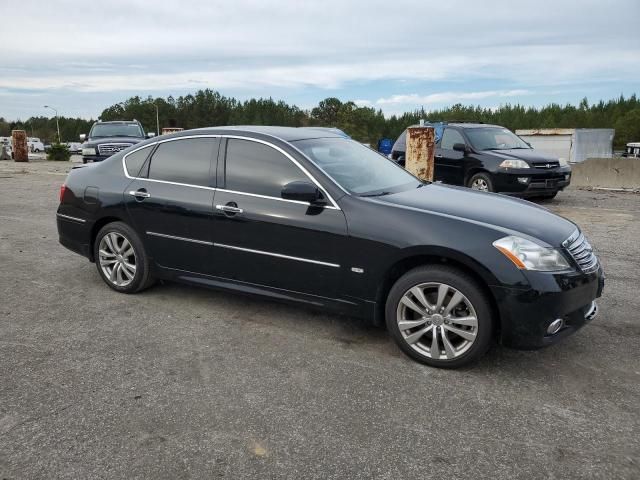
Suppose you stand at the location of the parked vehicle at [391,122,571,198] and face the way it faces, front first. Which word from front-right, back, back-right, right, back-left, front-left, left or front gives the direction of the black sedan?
front-right

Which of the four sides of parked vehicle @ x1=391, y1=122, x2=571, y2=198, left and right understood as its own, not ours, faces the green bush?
back

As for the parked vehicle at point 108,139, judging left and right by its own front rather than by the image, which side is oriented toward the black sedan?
front

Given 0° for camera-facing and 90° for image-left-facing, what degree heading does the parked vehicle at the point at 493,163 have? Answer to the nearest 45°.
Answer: approximately 315°

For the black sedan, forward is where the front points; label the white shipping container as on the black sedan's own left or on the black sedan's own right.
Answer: on the black sedan's own left

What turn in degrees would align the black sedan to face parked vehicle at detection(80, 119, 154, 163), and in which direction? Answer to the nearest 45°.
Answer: approximately 180°

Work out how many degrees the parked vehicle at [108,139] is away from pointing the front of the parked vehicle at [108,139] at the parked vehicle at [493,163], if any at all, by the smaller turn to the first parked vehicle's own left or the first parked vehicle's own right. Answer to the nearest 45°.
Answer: approximately 45° to the first parked vehicle's own left

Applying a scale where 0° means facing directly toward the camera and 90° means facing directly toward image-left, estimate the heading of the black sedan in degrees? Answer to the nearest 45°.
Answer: approximately 315°

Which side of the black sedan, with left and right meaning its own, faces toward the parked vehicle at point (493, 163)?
left

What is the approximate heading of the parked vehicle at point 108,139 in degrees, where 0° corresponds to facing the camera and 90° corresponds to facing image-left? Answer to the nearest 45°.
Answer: approximately 0°

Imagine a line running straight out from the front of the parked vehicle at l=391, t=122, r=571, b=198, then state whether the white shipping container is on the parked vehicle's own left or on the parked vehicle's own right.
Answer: on the parked vehicle's own left

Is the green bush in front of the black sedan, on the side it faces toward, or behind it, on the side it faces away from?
behind
